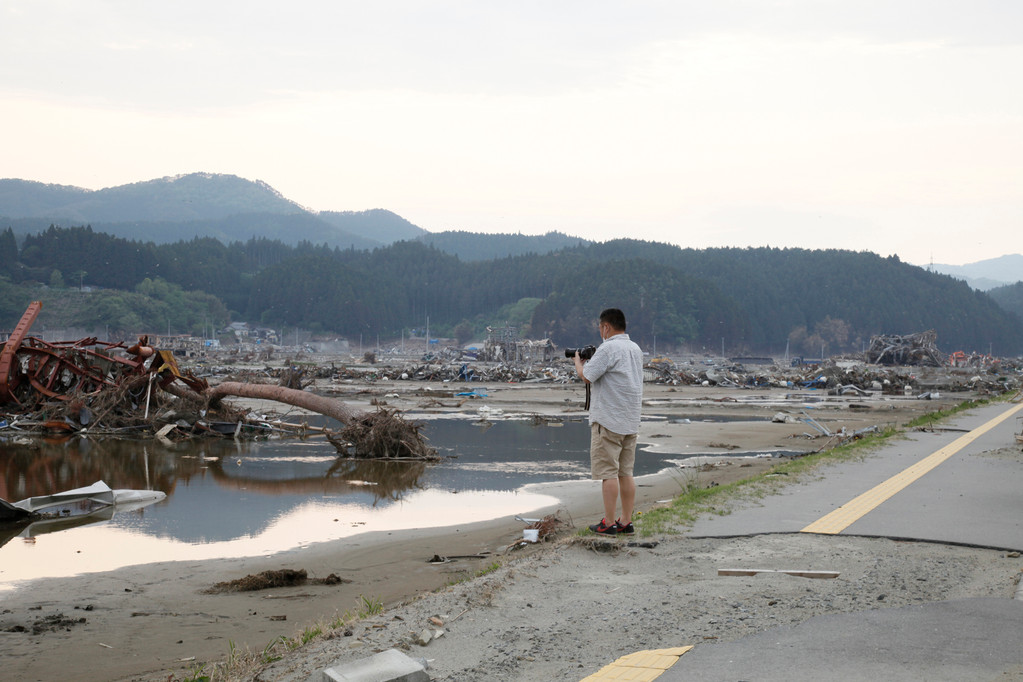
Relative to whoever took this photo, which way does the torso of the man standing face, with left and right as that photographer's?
facing away from the viewer and to the left of the viewer

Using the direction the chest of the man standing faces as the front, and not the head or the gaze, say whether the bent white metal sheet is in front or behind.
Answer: in front

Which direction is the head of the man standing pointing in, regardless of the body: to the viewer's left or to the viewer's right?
to the viewer's left

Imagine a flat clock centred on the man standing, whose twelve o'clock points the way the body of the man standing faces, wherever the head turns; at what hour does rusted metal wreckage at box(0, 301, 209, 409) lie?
The rusted metal wreckage is roughly at 12 o'clock from the man standing.

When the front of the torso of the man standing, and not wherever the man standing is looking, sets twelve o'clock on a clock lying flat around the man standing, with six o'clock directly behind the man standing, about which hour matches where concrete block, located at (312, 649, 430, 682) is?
The concrete block is roughly at 8 o'clock from the man standing.

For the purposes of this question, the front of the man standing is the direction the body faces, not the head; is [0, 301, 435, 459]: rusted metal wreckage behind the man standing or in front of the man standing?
in front

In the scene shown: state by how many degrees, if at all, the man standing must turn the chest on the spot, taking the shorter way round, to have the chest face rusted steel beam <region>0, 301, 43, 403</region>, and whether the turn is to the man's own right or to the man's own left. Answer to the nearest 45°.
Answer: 0° — they already face it

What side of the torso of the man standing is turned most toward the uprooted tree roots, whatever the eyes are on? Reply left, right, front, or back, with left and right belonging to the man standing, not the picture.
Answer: front

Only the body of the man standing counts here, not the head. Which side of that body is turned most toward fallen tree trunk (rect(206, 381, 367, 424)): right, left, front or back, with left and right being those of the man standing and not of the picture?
front

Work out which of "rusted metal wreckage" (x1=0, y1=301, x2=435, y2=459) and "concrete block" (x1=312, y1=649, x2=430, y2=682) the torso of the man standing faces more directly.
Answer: the rusted metal wreckage
